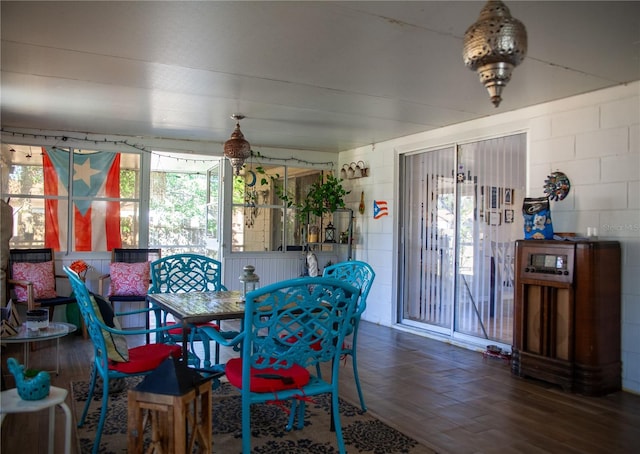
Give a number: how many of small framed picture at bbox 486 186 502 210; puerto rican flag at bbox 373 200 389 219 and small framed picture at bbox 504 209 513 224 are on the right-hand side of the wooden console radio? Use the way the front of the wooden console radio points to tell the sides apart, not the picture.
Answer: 3

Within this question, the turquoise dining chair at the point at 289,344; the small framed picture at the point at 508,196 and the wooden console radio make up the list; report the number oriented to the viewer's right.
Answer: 0

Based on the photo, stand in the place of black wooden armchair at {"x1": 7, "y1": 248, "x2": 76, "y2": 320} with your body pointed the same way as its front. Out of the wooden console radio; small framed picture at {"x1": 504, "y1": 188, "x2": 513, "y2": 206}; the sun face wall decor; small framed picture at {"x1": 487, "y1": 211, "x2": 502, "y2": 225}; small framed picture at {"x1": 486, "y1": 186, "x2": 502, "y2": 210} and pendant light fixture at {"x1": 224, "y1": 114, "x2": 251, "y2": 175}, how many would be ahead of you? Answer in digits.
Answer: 6

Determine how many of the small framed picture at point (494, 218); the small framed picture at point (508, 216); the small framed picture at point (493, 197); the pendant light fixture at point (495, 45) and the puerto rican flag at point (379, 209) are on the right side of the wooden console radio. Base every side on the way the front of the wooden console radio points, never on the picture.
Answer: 4

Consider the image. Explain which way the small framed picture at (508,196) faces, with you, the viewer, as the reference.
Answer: facing the viewer and to the left of the viewer

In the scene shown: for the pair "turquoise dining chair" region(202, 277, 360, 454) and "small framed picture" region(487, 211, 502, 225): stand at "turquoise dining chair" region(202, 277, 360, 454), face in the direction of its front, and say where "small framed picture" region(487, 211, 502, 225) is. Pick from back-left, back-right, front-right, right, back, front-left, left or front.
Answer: right

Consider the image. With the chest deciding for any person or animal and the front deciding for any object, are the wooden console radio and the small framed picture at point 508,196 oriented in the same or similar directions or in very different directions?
same or similar directions

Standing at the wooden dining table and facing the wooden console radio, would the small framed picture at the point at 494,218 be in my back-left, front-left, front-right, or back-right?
front-left

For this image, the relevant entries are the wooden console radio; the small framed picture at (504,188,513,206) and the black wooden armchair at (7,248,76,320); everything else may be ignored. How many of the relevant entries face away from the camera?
0

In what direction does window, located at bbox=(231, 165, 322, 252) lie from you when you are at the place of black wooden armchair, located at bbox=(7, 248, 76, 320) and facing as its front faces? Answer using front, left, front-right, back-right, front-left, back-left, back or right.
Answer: front-left

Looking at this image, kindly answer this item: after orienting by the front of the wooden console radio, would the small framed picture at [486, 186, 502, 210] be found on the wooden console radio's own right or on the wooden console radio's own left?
on the wooden console radio's own right

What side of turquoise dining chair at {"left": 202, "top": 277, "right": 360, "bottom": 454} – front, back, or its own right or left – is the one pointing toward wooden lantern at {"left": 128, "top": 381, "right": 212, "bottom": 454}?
left

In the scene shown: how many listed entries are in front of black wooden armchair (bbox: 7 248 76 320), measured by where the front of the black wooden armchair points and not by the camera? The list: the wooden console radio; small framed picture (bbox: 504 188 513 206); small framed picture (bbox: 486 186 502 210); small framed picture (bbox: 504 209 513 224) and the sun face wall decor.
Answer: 5
